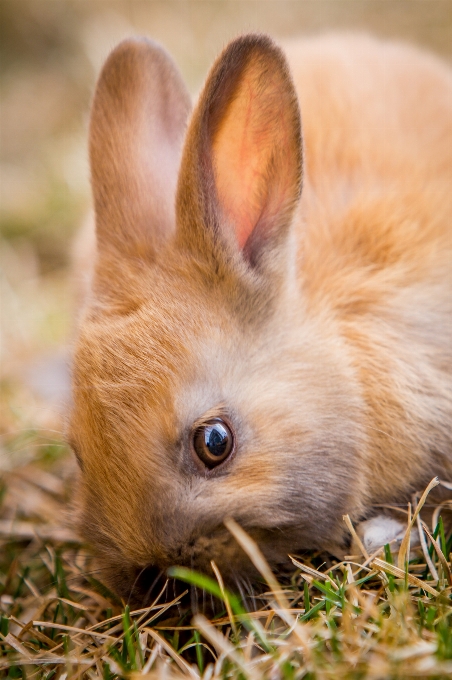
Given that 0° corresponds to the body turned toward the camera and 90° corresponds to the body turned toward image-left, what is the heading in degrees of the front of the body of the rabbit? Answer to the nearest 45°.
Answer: approximately 45°
